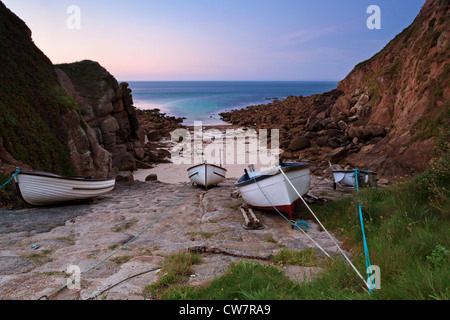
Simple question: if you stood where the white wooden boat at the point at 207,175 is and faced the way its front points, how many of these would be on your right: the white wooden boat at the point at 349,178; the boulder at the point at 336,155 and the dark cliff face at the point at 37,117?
1

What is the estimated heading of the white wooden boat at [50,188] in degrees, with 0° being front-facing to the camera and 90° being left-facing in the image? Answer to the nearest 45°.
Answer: approximately 45°

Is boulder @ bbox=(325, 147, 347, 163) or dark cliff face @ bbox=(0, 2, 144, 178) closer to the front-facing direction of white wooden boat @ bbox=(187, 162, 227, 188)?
the dark cliff face

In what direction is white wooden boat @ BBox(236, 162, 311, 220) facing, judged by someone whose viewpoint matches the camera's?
facing the viewer and to the right of the viewer

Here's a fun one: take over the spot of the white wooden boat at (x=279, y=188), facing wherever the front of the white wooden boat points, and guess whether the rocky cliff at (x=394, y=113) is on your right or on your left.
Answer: on your left

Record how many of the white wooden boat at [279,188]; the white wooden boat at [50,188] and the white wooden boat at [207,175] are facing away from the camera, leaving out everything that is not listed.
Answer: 0

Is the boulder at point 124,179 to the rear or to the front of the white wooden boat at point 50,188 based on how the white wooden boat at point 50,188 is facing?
to the rear

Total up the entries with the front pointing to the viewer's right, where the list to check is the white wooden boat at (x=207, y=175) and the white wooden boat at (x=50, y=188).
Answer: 0

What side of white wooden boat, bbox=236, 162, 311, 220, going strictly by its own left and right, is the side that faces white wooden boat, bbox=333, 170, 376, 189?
left

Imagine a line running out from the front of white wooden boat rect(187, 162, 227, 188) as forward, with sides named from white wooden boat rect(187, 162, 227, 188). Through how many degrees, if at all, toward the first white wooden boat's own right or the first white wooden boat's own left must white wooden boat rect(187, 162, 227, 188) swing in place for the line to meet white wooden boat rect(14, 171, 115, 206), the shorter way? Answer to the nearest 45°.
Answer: approximately 45° to the first white wooden boat's own right

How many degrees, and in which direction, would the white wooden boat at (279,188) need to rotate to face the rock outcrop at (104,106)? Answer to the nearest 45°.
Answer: approximately 180°

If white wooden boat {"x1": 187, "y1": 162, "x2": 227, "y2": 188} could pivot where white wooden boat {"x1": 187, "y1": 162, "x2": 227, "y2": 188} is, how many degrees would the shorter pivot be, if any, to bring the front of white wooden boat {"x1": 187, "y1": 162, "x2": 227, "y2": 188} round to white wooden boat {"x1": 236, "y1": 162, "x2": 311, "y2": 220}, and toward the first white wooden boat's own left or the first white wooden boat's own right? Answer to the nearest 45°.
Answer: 0° — it already faces it

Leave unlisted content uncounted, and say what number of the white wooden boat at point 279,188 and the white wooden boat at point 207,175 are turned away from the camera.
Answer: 0

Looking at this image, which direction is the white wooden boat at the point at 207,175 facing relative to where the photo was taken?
toward the camera

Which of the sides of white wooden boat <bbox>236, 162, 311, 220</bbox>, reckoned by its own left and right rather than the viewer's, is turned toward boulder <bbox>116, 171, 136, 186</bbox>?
back

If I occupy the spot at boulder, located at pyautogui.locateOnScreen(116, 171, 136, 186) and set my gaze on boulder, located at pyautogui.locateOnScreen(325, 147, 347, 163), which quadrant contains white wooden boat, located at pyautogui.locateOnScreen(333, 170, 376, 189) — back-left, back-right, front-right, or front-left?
front-right
